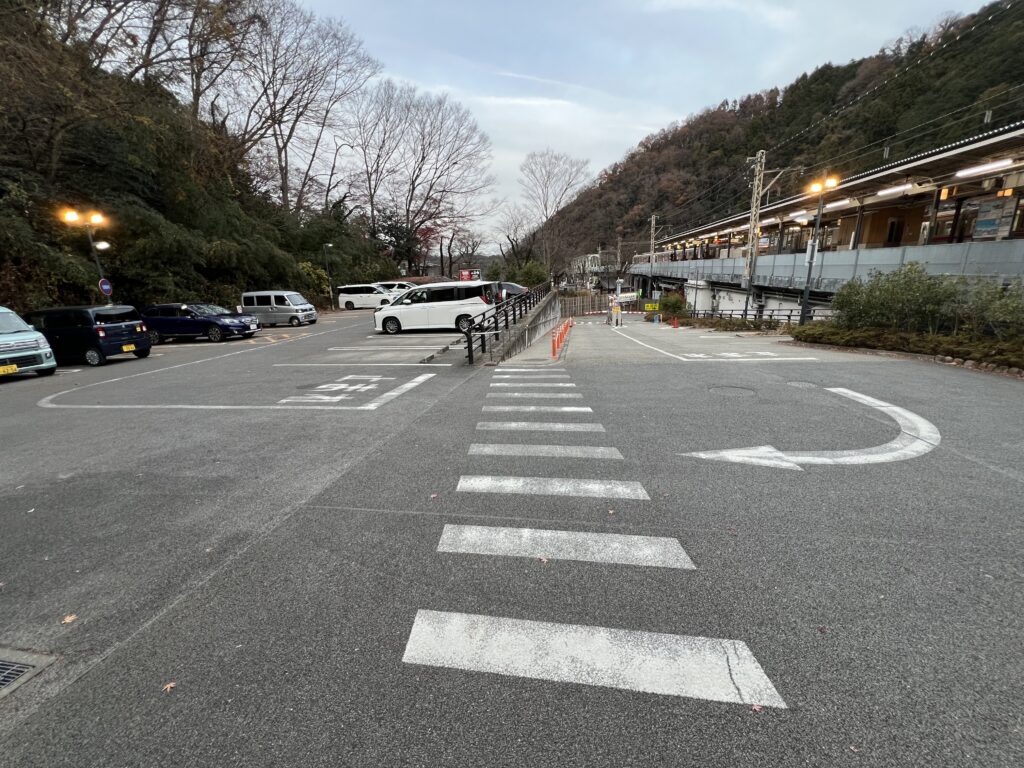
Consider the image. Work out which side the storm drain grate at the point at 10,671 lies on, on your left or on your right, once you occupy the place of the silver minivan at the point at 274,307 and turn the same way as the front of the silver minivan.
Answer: on your right

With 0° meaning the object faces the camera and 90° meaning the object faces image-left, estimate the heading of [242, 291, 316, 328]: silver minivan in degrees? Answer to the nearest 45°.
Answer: approximately 315°

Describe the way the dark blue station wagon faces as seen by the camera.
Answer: facing the viewer and to the right of the viewer

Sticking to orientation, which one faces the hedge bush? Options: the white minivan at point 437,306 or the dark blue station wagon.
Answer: the dark blue station wagon

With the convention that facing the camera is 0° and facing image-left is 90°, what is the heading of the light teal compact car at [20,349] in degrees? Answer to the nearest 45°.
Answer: approximately 315°

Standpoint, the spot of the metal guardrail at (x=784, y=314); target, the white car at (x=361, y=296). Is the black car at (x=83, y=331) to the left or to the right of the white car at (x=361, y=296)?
left

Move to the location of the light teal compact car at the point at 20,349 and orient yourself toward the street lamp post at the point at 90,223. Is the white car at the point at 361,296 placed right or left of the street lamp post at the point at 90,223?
right

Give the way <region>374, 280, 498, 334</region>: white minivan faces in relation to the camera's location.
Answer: facing to the left of the viewer

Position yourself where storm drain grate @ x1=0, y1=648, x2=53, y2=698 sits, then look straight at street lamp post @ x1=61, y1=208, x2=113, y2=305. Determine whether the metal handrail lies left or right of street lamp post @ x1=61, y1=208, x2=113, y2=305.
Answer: right
